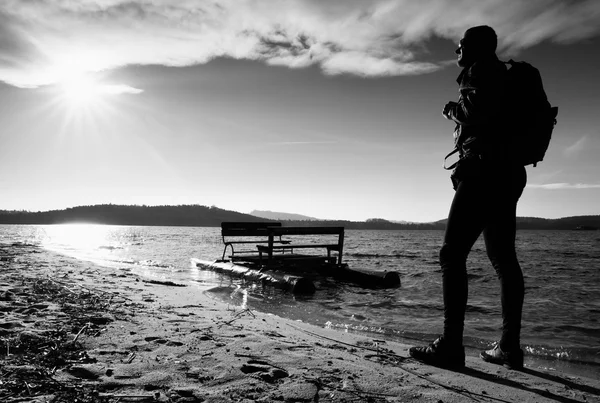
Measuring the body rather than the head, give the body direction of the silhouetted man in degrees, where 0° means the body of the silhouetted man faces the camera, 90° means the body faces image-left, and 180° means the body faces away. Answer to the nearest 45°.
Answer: approximately 90°

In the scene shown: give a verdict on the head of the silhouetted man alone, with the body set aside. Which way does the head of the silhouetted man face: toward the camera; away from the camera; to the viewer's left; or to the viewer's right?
to the viewer's left
